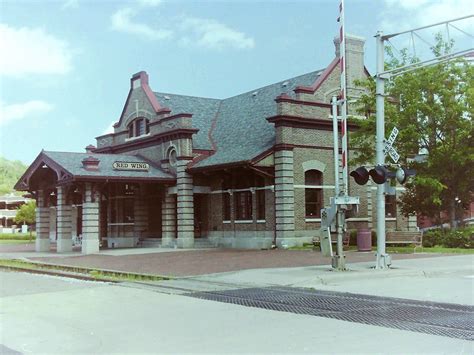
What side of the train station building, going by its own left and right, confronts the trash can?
left

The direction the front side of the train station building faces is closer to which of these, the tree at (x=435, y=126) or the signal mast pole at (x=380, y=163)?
the signal mast pole

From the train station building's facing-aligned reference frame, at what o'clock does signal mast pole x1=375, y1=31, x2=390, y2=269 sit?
The signal mast pole is roughly at 10 o'clock from the train station building.

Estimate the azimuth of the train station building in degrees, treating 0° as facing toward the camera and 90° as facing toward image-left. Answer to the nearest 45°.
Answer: approximately 45°

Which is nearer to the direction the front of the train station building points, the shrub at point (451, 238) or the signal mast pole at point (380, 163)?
the signal mast pole

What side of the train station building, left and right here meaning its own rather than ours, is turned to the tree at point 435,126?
left

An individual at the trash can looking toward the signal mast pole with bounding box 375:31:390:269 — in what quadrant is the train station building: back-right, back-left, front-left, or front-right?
back-right

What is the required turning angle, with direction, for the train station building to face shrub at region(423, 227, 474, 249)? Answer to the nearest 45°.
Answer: approximately 90° to its left
